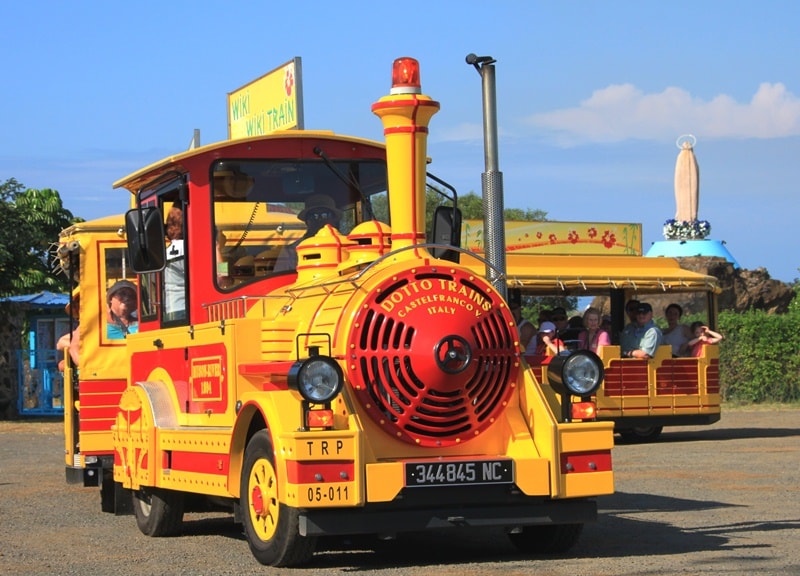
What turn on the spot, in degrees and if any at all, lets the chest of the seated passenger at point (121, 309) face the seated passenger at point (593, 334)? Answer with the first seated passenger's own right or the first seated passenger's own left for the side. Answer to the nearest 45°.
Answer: approximately 135° to the first seated passenger's own left

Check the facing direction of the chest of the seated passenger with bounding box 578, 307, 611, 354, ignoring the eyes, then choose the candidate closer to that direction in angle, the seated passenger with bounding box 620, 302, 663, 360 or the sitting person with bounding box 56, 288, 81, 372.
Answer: the sitting person

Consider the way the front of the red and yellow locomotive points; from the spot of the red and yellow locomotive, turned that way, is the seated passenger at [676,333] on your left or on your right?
on your left

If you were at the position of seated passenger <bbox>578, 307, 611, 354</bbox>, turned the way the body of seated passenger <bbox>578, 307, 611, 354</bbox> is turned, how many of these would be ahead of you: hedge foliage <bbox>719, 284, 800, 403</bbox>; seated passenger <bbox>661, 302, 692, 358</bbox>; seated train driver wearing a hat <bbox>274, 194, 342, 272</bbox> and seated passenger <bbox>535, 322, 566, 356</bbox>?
2

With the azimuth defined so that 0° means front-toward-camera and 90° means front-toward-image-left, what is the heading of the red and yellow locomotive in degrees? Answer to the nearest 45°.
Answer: approximately 315°

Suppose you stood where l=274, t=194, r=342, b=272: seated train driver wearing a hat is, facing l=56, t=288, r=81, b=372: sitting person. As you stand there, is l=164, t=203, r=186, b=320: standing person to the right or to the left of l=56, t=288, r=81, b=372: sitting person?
left

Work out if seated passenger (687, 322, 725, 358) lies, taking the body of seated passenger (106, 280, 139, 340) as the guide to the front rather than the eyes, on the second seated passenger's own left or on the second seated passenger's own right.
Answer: on the second seated passenger's own left

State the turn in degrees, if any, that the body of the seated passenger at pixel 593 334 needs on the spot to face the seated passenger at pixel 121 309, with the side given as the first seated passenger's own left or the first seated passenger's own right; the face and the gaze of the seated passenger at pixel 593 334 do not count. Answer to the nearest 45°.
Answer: approximately 45° to the first seated passenger's own right

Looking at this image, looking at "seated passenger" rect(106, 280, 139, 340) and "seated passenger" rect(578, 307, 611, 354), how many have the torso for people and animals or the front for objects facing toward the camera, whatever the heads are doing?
2

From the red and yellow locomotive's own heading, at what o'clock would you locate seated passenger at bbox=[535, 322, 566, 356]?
The seated passenger is roughly at 8 o'clock from the red and yellow locomotive.

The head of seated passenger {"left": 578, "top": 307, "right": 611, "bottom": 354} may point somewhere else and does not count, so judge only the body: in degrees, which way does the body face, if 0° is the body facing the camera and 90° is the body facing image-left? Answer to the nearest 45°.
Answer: approximately 0°
